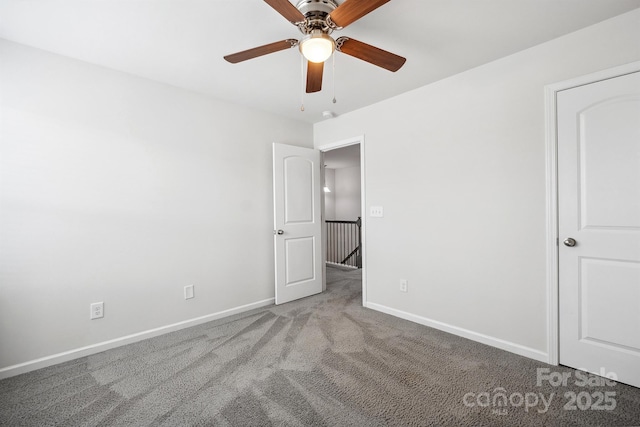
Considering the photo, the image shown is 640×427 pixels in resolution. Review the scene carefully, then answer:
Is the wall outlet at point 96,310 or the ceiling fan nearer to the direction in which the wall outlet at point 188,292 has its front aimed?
the ceiling fan

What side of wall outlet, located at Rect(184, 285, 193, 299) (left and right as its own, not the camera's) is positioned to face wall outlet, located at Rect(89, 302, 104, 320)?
right

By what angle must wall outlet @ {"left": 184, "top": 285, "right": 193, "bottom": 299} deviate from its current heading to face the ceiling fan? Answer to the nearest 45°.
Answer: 0° — it already faces it
